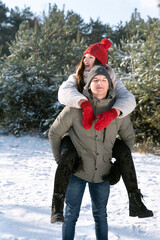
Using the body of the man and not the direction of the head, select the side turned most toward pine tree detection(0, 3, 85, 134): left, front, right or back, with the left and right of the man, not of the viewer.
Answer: back

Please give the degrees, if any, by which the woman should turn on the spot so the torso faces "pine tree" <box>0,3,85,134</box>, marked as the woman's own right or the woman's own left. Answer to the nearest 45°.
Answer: approximately 180°

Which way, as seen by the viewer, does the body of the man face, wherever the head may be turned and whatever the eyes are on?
toward the camera
